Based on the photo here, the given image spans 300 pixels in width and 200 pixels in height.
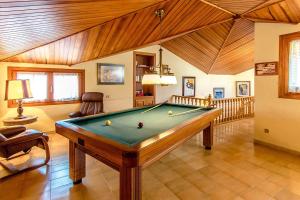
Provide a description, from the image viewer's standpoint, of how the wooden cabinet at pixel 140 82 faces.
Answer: facing the viewer

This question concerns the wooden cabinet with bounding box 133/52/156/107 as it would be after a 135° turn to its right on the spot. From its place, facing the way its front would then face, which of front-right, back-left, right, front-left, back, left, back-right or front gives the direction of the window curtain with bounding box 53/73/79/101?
left

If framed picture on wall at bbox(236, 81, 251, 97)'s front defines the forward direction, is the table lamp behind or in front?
in front

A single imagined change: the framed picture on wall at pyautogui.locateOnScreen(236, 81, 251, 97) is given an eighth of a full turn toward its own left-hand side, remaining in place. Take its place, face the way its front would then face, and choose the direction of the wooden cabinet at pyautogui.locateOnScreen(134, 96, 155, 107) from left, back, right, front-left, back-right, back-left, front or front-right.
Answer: right

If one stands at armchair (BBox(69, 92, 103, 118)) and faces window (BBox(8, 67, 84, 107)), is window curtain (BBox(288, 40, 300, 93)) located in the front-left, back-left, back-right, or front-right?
back-left

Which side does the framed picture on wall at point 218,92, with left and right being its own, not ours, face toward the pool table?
front

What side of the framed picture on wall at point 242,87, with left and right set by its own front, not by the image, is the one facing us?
front

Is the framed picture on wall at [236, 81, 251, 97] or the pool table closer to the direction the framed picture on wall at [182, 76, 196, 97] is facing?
the pool table

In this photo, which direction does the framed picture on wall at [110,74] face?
toward the camera

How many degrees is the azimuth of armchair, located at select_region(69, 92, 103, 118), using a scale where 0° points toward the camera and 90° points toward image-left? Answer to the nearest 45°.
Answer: approximately 45°
